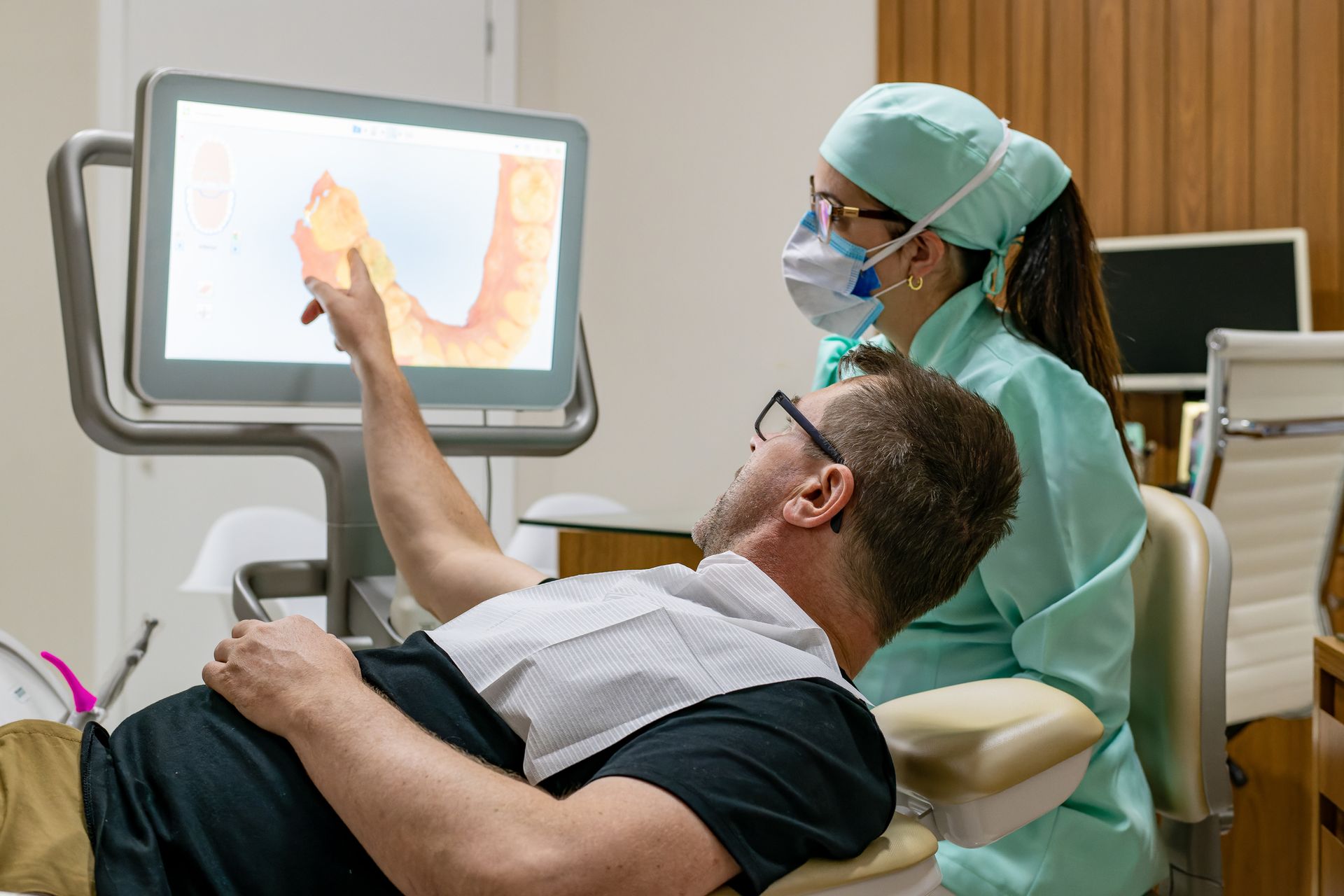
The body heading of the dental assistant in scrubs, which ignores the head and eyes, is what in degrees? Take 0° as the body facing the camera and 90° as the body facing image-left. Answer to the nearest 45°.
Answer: approximately 90°

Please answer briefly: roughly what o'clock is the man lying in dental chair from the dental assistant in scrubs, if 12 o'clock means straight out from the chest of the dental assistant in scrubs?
The man lying in dental chair is roughly at 10 o'clock from the dental assistant in scrubs.

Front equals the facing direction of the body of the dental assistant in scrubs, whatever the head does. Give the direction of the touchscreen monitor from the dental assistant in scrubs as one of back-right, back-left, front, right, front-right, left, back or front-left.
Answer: front

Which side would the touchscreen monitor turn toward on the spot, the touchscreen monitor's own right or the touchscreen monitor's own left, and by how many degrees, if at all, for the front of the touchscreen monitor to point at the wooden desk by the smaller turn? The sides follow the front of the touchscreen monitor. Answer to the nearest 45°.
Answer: approximately 90° to the touchscreen monitor's own left

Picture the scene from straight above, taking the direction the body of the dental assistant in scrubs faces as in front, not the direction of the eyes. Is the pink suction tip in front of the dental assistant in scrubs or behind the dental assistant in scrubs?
in front

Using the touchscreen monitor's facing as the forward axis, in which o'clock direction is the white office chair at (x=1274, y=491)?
The white office chair is roughly at 10 o'clock from the touchscreen monitor.

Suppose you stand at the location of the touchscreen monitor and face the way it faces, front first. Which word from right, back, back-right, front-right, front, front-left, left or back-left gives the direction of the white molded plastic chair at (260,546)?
back-left

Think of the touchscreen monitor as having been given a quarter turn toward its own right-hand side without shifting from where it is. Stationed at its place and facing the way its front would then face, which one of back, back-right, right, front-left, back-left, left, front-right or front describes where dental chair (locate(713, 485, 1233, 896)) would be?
left

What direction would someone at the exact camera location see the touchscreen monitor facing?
facing the viewer and to the right of the viewer

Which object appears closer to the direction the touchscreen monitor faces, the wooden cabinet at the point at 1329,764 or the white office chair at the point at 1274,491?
the wooden cabinet

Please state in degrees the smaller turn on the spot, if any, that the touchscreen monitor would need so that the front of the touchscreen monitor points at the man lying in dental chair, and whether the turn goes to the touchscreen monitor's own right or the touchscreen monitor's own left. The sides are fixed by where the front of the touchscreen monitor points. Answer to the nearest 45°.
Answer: approximately 45° to the touchscreen monitor's own right

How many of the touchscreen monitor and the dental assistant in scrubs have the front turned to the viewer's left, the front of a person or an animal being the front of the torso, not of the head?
1
